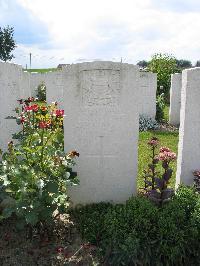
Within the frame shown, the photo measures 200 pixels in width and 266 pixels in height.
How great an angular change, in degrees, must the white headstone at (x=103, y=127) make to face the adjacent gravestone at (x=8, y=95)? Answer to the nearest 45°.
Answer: approximately 90° to its right

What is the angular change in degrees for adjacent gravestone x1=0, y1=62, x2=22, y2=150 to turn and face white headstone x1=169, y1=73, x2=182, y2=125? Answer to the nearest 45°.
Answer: approximately 135° to its left

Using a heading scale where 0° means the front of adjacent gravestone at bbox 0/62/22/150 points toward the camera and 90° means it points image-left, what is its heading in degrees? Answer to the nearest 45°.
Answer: approximately 0°

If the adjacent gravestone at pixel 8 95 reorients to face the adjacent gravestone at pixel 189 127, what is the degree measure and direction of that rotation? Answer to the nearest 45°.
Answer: approximately 90° to its left

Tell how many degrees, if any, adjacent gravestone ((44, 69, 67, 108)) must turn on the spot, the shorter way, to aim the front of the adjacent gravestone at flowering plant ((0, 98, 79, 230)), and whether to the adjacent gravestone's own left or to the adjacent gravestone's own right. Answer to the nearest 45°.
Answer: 0° — it already faces it

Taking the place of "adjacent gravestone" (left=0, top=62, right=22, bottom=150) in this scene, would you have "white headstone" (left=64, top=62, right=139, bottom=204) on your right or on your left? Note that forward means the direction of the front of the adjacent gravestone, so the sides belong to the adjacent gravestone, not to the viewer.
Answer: on your left

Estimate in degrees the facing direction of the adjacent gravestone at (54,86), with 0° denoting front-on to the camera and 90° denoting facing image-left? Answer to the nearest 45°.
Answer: approximately 0°

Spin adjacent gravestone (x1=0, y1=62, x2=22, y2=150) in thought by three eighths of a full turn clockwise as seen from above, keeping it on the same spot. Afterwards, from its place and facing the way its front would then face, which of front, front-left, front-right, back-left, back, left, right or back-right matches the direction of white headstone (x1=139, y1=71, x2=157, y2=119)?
right

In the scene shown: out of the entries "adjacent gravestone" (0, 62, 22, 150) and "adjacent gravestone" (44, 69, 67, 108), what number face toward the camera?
2

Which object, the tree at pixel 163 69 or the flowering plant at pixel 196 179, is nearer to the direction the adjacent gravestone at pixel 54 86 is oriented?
the flowering plant

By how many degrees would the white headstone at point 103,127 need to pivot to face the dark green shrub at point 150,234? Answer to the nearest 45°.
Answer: approximately 45° to its left
